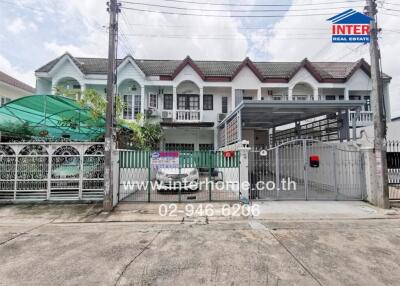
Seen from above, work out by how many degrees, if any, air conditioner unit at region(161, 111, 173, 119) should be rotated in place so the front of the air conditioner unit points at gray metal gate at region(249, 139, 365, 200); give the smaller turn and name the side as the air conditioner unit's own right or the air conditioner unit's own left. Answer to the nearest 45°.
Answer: approximately 45° to the air conditioner unit's own left

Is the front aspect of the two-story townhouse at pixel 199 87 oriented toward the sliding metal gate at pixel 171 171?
yes

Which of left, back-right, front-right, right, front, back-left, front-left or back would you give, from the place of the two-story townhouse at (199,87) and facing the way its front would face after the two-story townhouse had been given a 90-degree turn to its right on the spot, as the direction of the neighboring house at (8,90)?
front

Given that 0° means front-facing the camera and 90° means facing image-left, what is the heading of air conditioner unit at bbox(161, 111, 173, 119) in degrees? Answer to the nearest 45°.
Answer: approximately 0°

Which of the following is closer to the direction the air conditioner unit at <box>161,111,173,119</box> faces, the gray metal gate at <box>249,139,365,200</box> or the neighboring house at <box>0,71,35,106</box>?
the gray metal gate

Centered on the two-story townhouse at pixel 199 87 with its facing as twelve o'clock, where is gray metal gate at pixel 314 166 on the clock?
The gray metal gate is roughly at 11 o'clock from the two-story townhouse.

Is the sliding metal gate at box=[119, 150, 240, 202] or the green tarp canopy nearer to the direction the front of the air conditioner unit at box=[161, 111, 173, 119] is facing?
the sliding metal gate

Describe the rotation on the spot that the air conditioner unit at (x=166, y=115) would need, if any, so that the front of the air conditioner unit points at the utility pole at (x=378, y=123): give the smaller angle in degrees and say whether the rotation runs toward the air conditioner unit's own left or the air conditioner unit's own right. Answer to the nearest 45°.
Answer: approximately 45° to the air conditioner unit's own left

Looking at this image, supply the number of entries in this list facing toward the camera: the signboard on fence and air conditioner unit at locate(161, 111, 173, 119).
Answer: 2

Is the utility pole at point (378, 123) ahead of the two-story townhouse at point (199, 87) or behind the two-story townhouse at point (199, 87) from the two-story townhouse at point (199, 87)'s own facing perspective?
ahead
